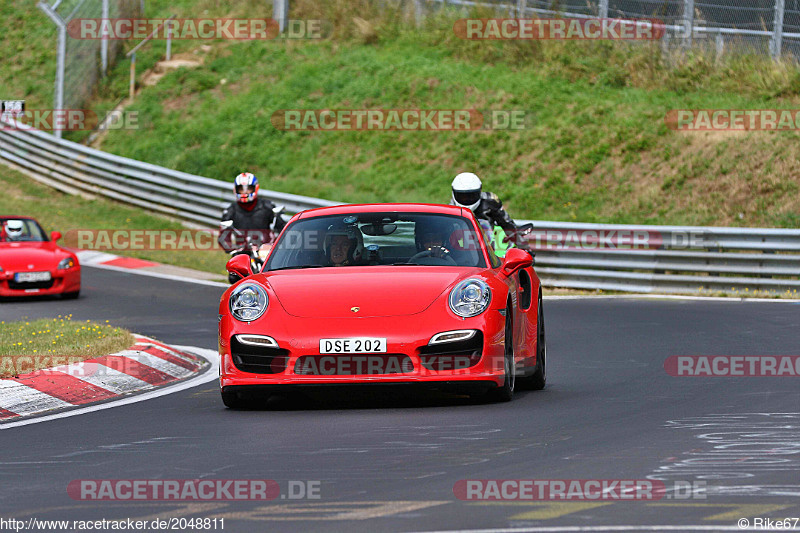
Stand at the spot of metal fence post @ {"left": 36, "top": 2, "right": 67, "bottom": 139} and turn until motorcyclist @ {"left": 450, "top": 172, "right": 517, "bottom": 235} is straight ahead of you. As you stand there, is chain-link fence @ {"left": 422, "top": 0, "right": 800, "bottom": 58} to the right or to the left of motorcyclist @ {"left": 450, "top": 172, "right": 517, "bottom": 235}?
left

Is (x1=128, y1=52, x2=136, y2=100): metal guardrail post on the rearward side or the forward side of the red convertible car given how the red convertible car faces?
on the rearward side

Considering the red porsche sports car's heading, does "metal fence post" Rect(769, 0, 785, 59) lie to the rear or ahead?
to the rear

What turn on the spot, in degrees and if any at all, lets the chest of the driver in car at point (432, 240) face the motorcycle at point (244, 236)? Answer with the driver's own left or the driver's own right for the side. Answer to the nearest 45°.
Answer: approximately 180°

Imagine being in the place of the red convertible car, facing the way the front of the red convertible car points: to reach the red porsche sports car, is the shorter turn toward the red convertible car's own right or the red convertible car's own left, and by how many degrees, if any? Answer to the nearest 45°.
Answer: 0° — it already faces it

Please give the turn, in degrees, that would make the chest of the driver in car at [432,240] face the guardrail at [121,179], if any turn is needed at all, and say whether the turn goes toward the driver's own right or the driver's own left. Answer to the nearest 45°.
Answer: approximately 180°

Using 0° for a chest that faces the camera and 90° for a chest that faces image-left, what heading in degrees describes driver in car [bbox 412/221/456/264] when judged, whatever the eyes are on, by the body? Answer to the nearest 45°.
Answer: approximately 0°

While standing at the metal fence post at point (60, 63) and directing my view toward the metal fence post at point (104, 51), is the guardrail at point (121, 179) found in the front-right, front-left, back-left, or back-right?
back-right

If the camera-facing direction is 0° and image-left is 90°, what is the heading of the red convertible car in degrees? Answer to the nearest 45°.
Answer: approximately 0°

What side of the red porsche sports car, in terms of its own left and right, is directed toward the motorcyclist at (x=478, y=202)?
back

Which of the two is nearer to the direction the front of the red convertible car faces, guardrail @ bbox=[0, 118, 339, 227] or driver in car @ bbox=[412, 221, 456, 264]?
the driver in car

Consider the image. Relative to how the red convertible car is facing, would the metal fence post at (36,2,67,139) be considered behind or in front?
behind
